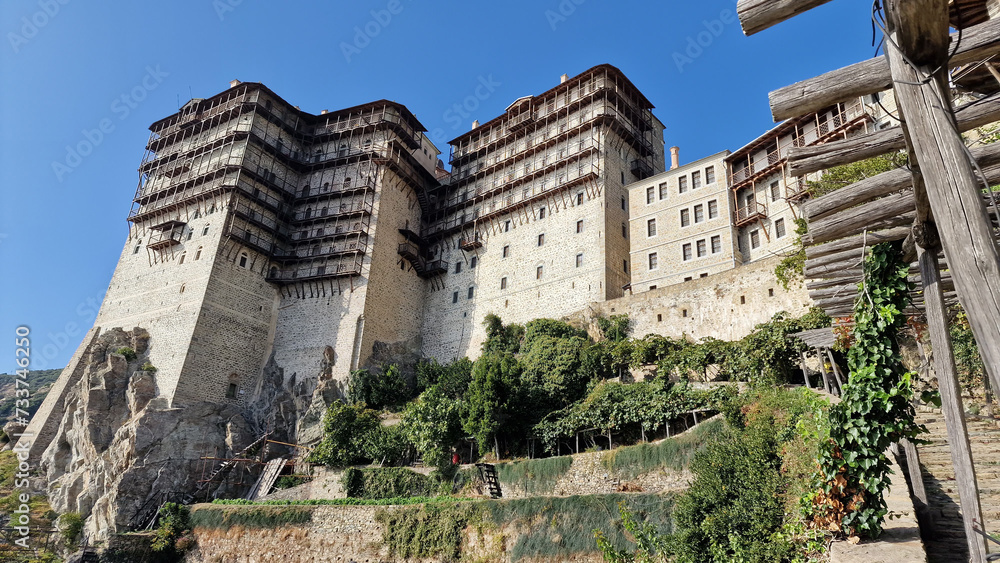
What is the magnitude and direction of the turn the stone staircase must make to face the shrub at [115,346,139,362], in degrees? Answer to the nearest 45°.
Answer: approximately 90° to its right

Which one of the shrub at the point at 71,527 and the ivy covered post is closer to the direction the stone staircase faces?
the ivy covered post

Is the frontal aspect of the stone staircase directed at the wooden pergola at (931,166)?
yes

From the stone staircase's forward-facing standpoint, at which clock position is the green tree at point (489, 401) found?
The green tree is roughly at 4 o'clock from the stone staircase.

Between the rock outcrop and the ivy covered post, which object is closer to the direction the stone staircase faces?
the ivy covered post

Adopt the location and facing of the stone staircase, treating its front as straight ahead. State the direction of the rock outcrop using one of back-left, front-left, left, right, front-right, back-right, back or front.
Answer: right

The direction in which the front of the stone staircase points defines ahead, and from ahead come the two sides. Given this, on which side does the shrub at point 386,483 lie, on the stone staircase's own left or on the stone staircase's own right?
on the stone staircase's own right

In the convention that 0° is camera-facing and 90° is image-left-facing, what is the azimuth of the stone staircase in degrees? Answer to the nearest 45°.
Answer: approximately 0°

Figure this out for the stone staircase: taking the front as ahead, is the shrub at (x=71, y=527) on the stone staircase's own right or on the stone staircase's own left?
on the stone staircase's own right
